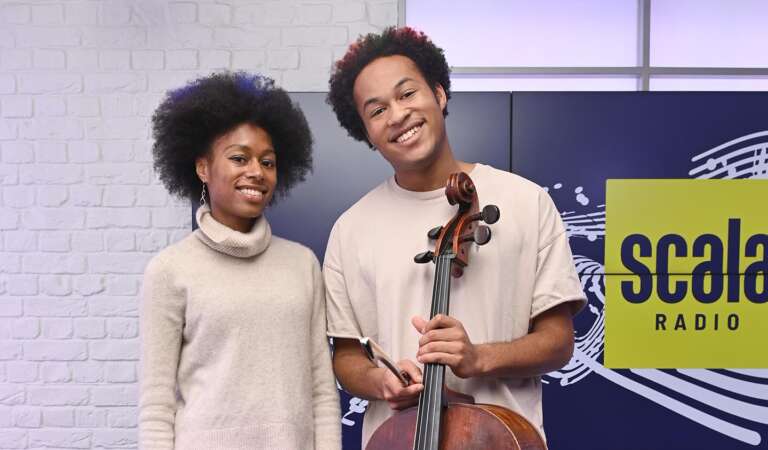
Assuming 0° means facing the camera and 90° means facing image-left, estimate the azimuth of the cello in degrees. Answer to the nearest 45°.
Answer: approximately 45°

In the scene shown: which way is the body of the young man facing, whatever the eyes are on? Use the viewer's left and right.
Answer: facing the viewer
